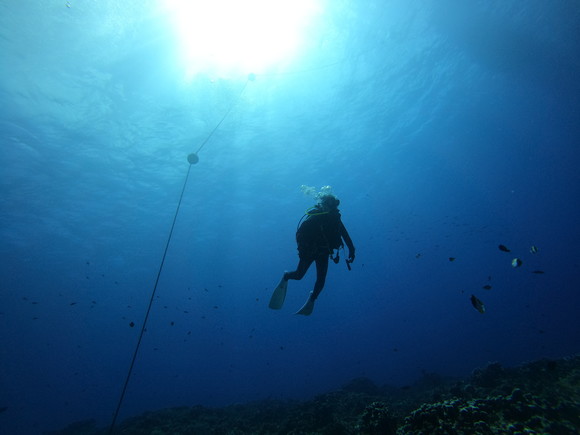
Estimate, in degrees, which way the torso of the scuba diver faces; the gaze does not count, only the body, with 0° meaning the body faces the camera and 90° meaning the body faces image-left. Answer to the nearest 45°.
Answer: approximately 225°
